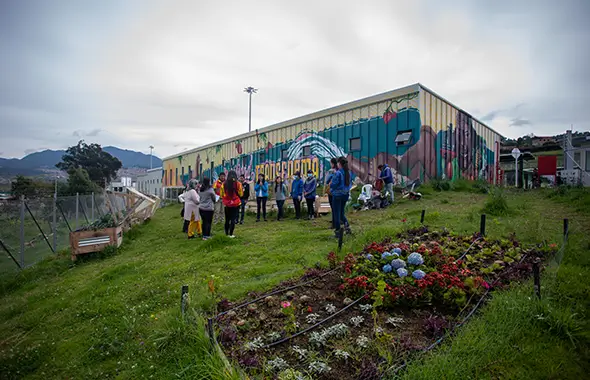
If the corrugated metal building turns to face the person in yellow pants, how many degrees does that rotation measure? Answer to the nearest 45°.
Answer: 0° — it already faces them

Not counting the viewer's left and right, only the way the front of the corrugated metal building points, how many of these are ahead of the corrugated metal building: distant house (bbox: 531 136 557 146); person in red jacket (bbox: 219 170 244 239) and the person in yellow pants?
2

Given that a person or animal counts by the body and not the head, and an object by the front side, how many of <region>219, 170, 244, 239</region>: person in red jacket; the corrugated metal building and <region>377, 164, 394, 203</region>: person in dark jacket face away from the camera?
1

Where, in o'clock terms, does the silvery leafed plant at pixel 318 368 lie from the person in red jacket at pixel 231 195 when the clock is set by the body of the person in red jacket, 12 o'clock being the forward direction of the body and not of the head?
The silvery leafed plant is roughly at 6 o'clock from the person in red jacket.

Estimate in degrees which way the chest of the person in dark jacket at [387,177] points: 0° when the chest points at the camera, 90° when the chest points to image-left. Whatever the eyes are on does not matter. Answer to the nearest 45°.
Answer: approximately 90°

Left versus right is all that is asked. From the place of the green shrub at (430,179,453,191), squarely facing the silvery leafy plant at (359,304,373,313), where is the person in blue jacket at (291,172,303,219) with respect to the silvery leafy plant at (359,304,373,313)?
right

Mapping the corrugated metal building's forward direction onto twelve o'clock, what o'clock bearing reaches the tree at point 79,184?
The tree is roughly at 2 o'clock from the corrugated metal building.

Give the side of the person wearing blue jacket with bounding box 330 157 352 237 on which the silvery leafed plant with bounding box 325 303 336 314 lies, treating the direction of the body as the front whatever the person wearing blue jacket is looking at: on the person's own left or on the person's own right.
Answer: on the person's own left

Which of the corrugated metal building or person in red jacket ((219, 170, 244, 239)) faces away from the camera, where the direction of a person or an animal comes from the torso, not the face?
the person in red jacket
